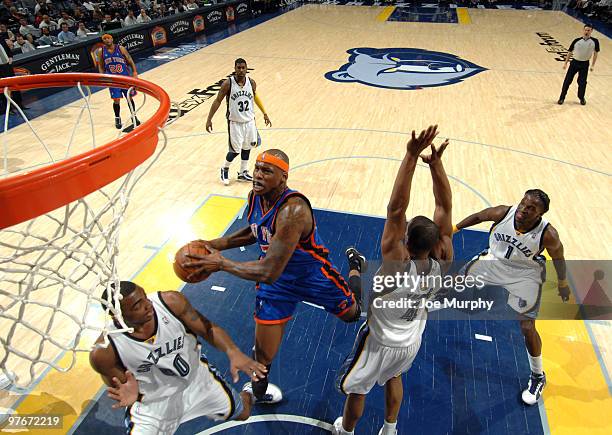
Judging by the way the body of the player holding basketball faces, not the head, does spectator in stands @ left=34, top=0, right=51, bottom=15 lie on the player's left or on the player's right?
on the player's right

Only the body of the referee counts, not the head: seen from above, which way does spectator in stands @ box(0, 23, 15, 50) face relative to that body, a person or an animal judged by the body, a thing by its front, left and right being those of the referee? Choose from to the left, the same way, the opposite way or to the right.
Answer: to the left

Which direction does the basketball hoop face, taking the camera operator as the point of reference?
facing away from the viewer and to the right of the viewer

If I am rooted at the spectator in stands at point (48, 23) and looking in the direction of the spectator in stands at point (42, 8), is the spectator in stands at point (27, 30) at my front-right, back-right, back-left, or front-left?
back-left

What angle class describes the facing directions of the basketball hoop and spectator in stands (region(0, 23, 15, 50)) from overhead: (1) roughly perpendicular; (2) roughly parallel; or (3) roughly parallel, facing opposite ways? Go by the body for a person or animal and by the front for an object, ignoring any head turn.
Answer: roughly perpendicular

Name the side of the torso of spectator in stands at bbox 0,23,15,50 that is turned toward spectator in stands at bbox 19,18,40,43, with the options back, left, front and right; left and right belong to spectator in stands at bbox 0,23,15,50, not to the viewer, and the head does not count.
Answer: left

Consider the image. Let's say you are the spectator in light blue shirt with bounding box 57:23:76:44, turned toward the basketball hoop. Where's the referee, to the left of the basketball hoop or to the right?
left

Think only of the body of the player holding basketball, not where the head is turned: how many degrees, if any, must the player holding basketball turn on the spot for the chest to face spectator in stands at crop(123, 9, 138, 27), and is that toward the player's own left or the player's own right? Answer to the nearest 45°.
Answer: approximately 135° to the player's own right

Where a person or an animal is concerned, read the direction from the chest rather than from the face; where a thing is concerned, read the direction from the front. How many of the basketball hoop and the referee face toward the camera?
1

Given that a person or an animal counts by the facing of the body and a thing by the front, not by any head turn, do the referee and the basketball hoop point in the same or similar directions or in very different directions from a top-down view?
very different directions

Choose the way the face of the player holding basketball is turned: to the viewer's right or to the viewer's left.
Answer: to the viewer's left
